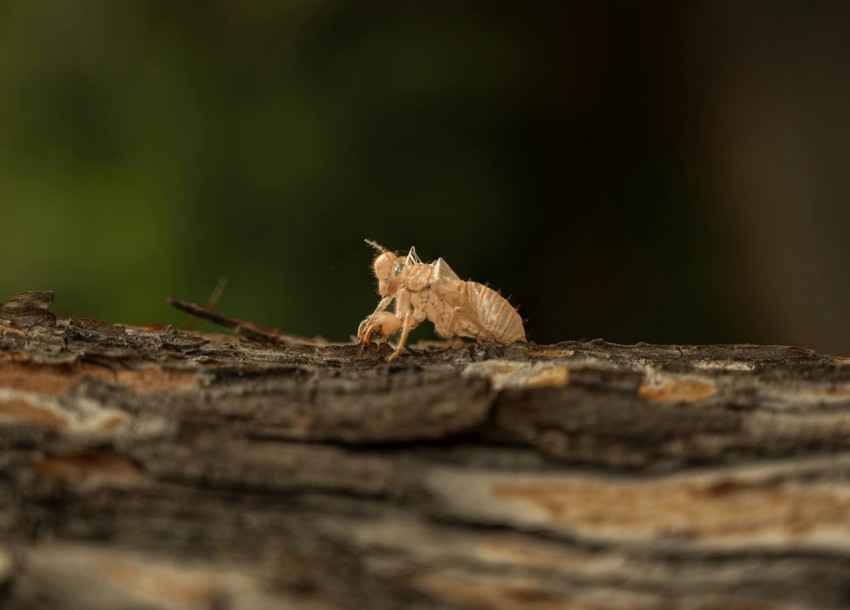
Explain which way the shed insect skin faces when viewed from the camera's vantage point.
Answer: facing to the left of the viewer
